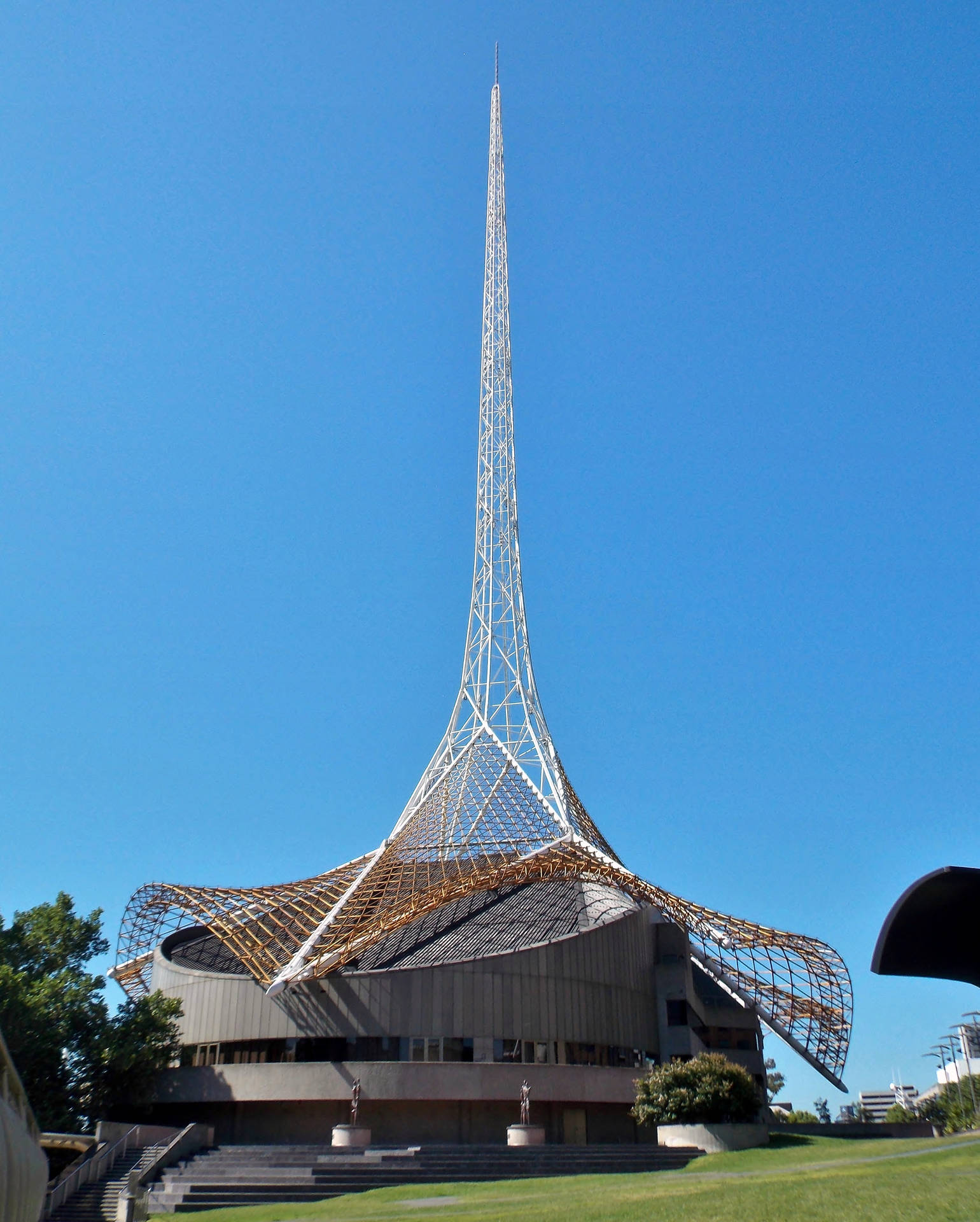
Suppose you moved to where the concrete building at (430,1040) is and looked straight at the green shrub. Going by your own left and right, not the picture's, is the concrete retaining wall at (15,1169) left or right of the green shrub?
right

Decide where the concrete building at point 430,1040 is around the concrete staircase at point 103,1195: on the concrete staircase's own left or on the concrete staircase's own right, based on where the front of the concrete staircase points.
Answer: on the concrete staircase's own left

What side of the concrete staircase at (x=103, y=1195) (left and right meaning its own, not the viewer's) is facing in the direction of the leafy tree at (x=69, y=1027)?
back

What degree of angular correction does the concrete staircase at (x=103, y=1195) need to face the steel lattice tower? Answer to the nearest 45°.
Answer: approximately 135° to its left

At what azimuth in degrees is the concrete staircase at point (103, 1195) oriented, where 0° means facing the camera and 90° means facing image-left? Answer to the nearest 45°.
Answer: approximately 0°

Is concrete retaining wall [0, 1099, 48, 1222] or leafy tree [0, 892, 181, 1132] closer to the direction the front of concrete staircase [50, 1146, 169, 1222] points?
the concrete retaining wall

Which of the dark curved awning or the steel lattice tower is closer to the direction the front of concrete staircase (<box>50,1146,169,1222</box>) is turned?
the dark curved awning

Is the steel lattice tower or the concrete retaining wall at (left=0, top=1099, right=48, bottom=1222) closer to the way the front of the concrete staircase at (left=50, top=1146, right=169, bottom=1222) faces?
the concrete retaining wall
